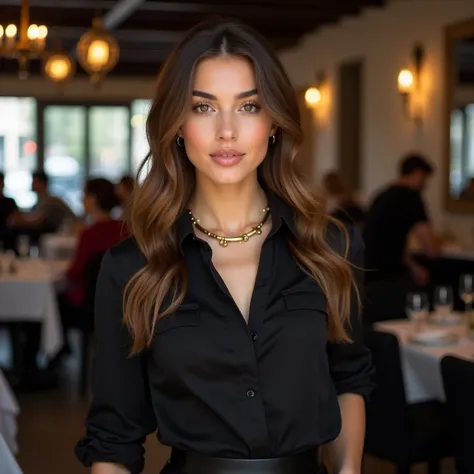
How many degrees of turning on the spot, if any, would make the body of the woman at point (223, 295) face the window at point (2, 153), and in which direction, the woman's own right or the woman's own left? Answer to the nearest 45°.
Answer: approximately 180°

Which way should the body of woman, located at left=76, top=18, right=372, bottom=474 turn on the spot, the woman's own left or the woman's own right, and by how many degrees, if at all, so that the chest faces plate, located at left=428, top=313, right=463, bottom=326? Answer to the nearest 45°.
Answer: approximately 180°

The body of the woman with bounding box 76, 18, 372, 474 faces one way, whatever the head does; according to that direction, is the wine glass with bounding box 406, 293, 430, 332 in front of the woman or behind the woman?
behind

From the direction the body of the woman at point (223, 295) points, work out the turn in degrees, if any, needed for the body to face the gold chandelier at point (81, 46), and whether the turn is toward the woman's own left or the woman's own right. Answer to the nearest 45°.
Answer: approximately 180°

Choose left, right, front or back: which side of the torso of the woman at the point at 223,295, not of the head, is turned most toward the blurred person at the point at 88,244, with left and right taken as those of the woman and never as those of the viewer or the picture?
back

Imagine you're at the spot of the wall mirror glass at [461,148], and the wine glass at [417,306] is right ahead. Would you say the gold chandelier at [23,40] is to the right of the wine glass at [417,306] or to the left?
right

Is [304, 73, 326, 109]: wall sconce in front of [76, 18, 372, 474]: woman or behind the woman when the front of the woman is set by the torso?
behind

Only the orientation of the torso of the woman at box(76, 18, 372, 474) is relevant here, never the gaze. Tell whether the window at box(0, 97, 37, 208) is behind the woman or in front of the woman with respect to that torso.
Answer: behind

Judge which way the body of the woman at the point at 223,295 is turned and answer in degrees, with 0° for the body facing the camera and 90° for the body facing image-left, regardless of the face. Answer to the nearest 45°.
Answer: approximately 0°

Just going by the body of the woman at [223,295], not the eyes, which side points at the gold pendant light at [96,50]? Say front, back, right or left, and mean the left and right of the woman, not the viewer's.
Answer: back

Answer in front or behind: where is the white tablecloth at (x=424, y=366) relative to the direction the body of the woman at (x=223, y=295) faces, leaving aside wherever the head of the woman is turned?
behind

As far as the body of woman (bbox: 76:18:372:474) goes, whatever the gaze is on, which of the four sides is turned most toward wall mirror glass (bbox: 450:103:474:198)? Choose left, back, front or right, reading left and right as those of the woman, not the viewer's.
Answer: back
